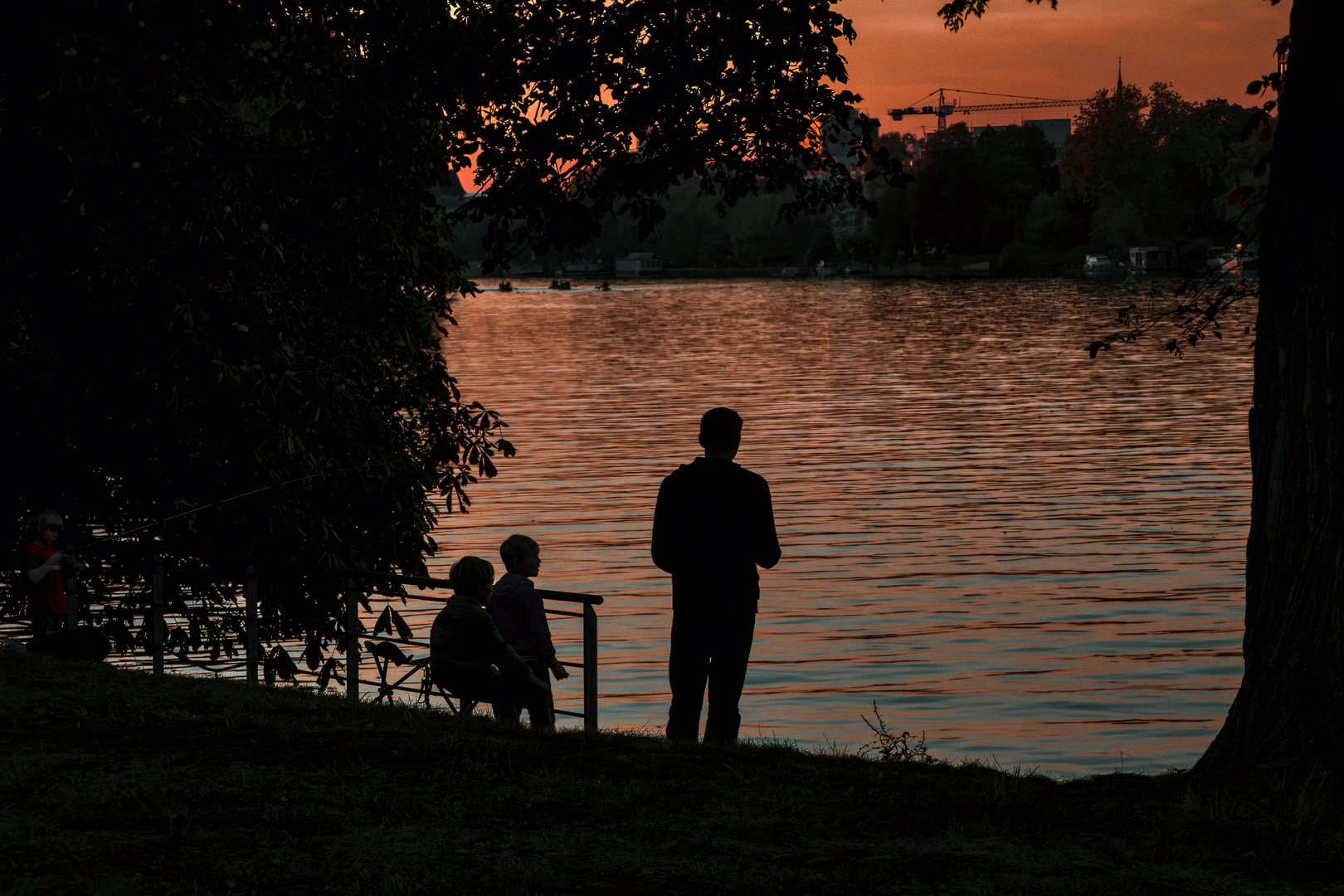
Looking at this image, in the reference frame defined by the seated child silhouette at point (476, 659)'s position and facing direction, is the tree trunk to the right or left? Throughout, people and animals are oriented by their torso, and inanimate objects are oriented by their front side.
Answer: on its right

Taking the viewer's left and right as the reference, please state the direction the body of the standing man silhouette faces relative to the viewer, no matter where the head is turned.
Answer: facing away from the viewer

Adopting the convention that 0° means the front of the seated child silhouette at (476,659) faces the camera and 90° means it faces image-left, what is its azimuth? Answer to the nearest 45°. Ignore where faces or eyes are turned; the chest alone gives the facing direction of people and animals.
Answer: approximately 225°

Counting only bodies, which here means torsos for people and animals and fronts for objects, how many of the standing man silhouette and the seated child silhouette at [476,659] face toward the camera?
0

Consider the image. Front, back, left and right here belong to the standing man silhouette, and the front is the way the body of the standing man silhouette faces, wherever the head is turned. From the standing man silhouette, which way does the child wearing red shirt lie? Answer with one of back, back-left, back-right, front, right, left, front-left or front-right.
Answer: front-left

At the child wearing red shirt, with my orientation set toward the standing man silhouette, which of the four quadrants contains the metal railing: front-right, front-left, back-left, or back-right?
front-left

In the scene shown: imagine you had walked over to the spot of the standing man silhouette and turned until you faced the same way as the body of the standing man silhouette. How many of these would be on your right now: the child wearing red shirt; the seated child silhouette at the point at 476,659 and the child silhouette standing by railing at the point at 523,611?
0

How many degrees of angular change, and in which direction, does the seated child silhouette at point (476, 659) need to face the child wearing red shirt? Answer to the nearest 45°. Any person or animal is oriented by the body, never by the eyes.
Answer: approximately 90° to its left

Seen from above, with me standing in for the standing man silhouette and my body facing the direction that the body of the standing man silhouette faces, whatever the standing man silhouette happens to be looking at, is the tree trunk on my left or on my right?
on my right

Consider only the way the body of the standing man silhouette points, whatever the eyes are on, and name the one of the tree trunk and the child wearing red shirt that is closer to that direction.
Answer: the child wearing red shirt

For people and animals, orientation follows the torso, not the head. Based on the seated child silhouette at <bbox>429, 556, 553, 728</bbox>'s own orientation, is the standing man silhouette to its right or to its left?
on its right

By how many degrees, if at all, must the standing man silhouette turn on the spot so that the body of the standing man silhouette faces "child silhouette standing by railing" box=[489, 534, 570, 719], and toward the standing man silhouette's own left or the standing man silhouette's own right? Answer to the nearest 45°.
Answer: approximately 45° to the standing man silhouette's own left

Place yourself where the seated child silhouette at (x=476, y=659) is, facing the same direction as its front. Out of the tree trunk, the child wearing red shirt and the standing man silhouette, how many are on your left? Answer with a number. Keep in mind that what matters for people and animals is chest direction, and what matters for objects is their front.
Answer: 1

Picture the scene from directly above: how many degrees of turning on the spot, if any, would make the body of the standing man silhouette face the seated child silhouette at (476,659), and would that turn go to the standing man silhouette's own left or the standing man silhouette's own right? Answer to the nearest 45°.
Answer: approximately 45° to the standing man silhouette's own left
